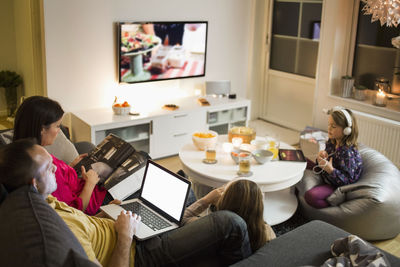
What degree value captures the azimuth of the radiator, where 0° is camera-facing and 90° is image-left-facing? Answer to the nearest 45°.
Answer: approximately 45°

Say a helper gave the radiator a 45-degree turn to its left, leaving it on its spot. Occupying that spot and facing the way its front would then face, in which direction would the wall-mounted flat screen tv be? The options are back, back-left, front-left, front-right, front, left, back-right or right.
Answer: right

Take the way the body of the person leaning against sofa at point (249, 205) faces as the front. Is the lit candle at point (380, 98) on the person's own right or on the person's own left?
on the person's own right

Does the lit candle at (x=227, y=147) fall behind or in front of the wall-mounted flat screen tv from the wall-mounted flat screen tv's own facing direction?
in front

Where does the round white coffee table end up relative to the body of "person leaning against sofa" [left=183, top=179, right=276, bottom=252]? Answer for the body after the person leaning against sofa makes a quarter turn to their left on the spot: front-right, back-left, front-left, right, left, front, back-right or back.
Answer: back-right

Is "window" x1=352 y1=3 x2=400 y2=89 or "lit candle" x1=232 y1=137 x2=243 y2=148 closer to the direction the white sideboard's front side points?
the lit candle

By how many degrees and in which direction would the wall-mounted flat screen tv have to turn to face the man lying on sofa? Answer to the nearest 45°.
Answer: approximately 45° to its right

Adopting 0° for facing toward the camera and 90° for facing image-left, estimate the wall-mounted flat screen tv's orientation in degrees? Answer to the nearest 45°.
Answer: approximately 315°

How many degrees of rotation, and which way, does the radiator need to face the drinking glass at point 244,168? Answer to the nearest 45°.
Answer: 0° — it already faces it

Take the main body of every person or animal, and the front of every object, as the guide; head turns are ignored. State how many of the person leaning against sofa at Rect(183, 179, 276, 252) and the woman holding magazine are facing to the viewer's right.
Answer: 1

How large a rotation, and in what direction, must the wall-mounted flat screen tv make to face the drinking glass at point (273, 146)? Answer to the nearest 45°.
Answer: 0° — it already faces it

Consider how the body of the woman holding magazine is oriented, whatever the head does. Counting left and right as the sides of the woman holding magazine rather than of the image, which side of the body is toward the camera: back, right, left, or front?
right

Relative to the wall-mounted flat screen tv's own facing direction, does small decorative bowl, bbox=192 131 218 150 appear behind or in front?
in front

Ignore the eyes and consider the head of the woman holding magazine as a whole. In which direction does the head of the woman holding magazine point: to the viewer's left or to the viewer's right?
to the viewer's right
